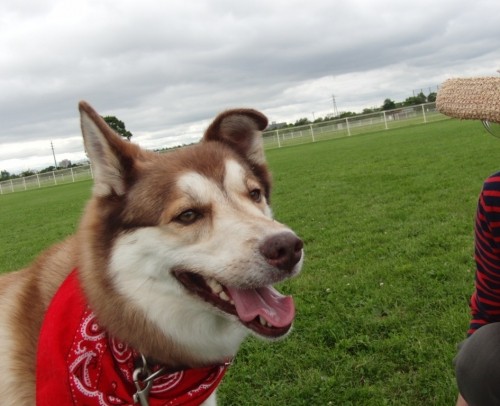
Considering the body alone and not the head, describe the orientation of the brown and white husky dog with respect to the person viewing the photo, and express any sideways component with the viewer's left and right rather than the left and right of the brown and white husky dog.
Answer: facing the viewer and to the right of the viewer

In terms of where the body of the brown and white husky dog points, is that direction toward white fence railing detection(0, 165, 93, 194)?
no

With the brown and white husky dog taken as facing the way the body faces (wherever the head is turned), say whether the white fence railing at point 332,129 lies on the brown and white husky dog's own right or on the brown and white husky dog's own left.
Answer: on the brown and white husky dog's own left
